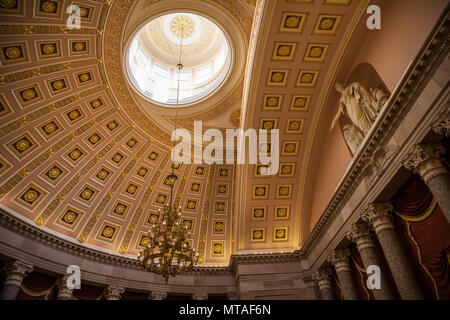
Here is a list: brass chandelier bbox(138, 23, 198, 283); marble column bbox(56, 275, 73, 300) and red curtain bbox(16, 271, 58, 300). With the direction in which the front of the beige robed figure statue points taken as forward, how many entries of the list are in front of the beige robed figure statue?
3

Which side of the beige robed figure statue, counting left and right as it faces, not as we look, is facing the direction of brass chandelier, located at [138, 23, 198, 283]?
front

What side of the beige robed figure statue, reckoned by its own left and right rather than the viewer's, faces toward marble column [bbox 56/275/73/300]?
front

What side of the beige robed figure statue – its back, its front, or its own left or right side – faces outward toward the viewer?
left

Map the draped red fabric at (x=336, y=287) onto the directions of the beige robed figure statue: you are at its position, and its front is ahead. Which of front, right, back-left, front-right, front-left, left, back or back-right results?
front-right

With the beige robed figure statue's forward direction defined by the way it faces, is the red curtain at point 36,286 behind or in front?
in front

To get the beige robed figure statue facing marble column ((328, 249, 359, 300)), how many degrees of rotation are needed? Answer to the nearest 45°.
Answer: approximately 45° to its right

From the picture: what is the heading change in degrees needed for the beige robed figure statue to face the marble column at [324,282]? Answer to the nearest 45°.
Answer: approximately 45° to its right

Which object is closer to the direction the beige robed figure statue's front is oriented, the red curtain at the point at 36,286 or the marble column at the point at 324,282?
the red curtain
